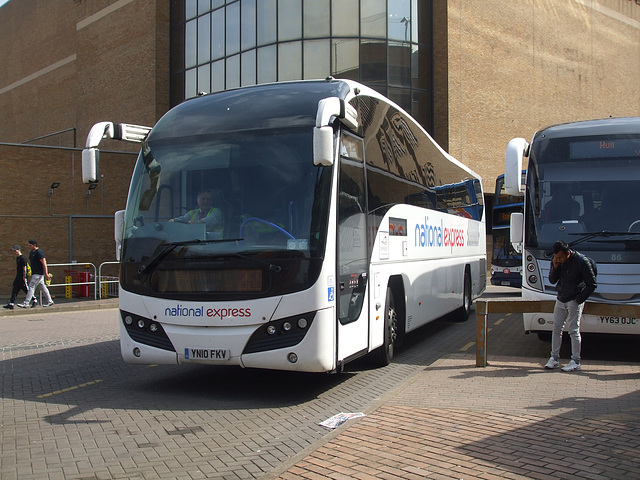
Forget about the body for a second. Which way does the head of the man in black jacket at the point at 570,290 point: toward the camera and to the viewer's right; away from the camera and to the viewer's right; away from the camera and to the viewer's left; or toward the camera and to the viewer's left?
toward the camera and to the viewer's left

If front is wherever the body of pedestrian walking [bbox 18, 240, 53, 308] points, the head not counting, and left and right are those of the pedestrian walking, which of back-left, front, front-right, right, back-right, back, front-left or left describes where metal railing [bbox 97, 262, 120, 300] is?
back-right

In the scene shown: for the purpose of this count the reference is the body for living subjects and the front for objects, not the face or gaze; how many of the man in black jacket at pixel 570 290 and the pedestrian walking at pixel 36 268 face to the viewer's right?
0

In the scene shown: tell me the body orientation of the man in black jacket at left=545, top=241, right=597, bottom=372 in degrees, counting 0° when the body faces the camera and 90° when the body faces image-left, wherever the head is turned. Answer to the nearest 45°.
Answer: approximately 45°

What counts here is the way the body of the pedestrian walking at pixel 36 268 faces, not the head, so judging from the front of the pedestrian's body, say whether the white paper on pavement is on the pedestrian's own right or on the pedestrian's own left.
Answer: on the pedestrian's own left

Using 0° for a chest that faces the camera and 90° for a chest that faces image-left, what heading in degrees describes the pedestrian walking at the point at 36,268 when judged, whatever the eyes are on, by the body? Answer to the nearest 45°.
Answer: approximately 90°

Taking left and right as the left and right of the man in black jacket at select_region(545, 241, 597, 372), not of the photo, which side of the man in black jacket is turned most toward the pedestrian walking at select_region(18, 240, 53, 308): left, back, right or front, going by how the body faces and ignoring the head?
right

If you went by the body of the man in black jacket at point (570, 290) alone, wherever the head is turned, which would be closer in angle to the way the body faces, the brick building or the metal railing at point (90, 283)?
the metal railing

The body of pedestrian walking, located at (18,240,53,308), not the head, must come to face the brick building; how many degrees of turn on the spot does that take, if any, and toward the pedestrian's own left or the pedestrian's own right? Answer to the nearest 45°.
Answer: approximately 135° to the pedestrian's own right
